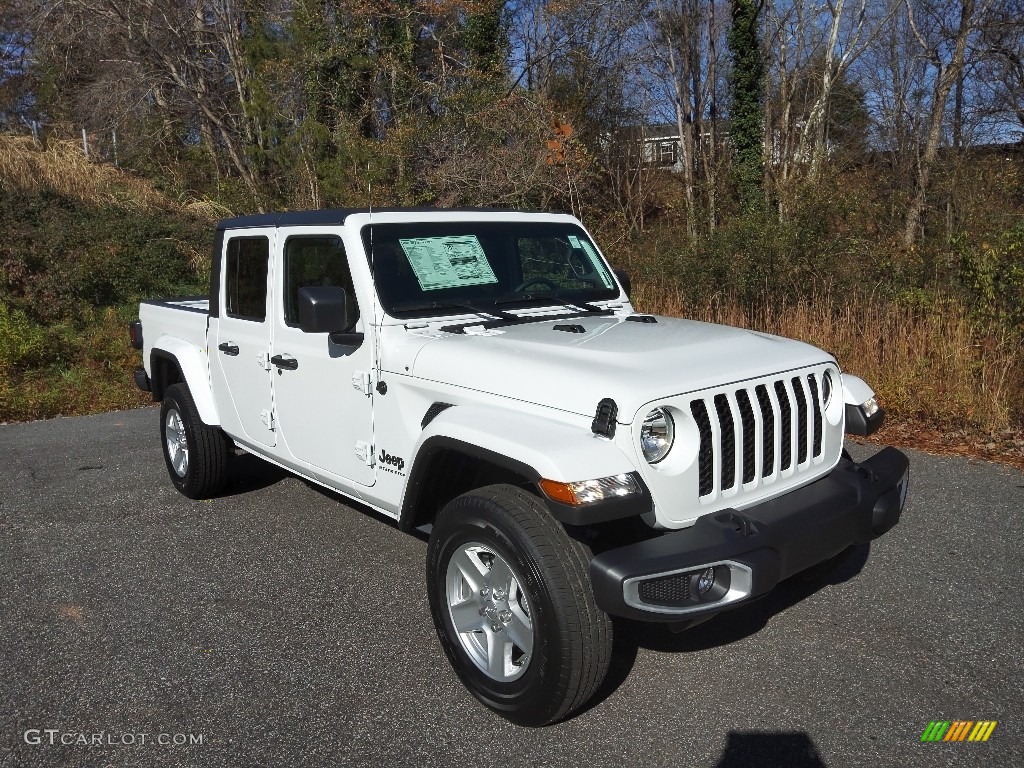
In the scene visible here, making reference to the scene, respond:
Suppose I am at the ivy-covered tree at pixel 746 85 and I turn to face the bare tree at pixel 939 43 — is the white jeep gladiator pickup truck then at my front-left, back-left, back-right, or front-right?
back-right

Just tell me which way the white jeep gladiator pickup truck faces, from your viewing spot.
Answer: facing the viewer and to the right of the viewer

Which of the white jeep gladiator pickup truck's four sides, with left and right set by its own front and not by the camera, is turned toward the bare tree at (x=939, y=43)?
left

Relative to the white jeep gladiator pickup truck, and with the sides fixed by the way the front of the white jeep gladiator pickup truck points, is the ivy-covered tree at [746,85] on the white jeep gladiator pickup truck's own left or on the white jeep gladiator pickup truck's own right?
on the white jeep gladiator pickup truck's own left
